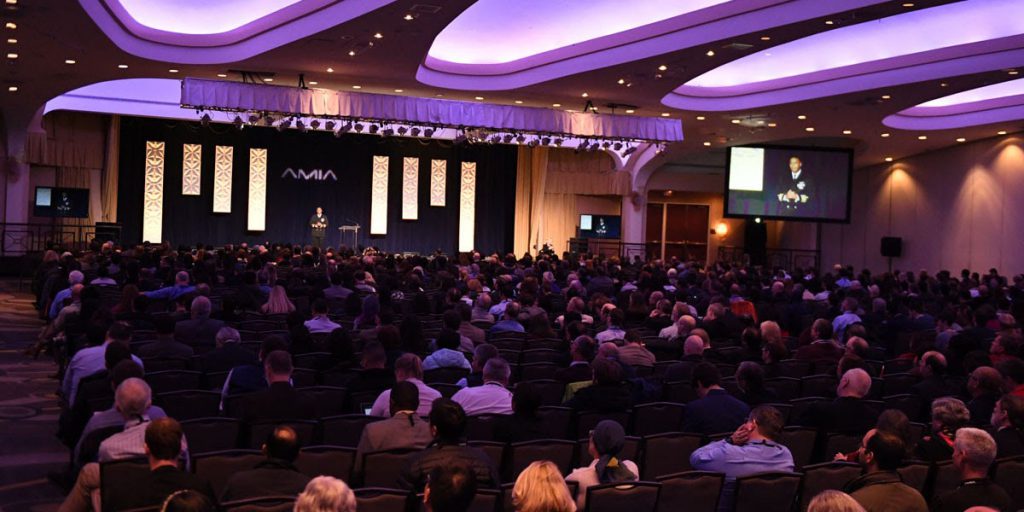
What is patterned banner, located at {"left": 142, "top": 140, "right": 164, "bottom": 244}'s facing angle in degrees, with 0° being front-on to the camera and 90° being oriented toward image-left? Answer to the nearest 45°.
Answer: approximately 0°

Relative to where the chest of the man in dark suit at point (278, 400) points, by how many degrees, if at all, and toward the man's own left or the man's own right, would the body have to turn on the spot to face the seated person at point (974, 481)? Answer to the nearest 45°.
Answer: approximately 135° to the man's own right

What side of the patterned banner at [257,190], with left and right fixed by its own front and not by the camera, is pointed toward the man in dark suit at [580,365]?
front

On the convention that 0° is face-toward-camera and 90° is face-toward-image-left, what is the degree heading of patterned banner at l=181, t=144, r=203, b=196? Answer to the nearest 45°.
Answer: approximately 0°

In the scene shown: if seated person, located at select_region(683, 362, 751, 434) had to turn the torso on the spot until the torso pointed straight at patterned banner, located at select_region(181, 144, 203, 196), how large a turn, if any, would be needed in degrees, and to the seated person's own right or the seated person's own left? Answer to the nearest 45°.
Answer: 0° — they already face it

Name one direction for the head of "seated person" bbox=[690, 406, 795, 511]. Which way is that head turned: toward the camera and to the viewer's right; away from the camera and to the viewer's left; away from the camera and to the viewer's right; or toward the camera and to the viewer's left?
away from the camera and to the viewer's left

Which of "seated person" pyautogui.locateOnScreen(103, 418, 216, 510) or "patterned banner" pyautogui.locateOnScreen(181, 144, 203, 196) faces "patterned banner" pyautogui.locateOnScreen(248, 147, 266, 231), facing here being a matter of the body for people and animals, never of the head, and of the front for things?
the seated person

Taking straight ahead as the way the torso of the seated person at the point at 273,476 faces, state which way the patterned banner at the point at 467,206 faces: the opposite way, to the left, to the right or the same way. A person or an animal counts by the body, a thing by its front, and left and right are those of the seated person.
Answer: the opposite way

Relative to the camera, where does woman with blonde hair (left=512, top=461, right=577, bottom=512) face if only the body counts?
away from the camera

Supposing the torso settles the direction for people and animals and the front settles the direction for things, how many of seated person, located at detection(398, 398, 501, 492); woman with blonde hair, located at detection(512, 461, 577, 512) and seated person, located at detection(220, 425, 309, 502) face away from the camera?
3

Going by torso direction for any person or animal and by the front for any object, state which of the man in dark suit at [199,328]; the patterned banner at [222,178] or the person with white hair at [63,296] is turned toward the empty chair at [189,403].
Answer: the patterned banner

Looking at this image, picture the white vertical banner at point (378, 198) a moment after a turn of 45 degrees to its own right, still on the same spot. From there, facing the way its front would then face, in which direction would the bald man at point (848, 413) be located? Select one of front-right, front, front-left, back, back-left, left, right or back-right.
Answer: front-left

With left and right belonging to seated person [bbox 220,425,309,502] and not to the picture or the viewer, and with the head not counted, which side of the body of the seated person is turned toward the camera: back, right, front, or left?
back

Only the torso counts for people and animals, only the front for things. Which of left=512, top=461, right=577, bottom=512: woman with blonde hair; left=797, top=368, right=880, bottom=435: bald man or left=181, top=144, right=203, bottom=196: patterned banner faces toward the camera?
the patterned banner

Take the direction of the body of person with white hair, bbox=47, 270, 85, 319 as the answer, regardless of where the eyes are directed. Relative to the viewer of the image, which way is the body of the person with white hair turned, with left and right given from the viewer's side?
facing away from the viewer and to the right of the viewer

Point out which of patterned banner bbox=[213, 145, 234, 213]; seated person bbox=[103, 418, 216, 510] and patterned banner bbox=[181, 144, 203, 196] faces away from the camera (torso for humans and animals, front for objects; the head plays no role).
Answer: the seated person
